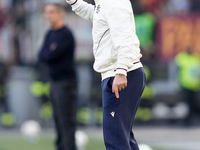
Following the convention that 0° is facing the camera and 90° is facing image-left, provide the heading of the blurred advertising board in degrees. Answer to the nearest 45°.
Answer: approximately 0°

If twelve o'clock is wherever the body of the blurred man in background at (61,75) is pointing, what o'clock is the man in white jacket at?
The man in white jacket is roughly at 10 o'clock from the blurred man in background.

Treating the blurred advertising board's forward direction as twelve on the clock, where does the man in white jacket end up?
The man in white jacket is roughly at 12 o'clock from the blurred advertising board.

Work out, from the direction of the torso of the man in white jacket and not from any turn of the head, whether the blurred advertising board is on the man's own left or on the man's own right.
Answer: on the man's own right

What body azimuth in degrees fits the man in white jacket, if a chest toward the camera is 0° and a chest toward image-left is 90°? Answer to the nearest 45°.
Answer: approximately 90°

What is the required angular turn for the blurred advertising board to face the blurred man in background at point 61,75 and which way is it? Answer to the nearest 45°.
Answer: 0° — it already faces them

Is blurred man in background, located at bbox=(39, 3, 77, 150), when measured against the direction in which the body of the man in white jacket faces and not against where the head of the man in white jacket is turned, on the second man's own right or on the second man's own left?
on the second man's own right
